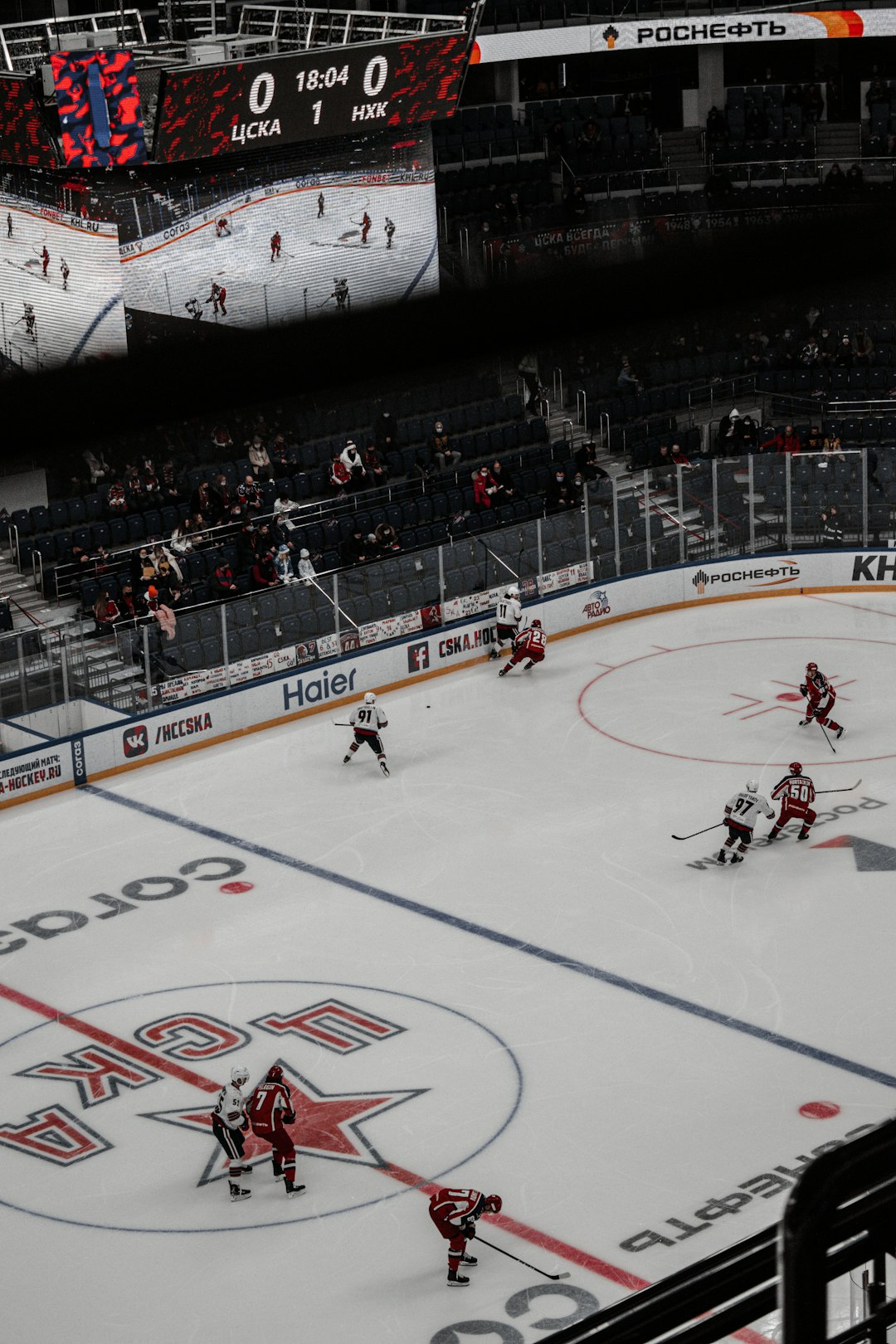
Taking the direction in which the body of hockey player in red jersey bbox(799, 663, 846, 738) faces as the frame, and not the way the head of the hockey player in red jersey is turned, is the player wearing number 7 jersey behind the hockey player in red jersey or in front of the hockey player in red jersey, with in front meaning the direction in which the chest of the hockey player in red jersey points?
in front

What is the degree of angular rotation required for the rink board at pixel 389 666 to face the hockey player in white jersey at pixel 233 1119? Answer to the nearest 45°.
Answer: approximately 45° to its right

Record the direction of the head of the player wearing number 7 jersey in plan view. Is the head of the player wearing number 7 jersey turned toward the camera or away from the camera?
away from the camera

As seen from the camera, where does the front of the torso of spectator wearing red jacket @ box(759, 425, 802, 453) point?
toward the camera

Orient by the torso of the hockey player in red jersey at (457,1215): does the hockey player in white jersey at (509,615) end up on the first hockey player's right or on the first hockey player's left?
on the first hockey player's left

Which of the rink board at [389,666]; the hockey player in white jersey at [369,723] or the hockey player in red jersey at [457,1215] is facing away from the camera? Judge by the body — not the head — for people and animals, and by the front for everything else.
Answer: the hockey player in white jersey

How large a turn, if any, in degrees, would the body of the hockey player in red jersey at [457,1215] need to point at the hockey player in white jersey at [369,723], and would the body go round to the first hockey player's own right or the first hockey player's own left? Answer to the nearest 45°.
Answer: approximately 90° to the first hockey player's own left

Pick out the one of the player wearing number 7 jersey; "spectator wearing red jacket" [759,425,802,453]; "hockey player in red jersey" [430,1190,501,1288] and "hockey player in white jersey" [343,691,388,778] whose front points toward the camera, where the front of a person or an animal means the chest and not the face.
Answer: the spectator wearing red jacket

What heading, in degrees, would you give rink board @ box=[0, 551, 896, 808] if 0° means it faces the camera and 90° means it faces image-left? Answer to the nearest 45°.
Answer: approximately 315°

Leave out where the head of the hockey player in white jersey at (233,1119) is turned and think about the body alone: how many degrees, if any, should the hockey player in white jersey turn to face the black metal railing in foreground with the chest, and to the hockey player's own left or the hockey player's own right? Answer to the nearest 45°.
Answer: approximately 90° to the hockey player's own right

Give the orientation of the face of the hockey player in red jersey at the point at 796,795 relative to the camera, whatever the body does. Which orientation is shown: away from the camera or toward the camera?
away from the camera

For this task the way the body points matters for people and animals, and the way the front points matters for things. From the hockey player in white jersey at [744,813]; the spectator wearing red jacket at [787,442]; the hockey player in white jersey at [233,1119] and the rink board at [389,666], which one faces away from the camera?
the hockey player in white jersey at [744,813]

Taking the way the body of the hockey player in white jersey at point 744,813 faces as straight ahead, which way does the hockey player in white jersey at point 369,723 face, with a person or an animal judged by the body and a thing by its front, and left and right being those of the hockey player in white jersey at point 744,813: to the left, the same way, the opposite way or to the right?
the same way

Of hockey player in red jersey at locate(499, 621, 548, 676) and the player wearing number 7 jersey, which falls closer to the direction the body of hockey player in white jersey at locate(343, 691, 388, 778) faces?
the hockey player in red jersey

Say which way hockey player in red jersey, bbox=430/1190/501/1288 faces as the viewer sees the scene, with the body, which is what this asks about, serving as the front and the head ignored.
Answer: to the viewer's right

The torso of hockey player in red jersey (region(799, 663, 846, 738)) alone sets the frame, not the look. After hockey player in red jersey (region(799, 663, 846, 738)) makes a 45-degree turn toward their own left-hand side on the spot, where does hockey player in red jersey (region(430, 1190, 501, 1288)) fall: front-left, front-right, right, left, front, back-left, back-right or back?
front

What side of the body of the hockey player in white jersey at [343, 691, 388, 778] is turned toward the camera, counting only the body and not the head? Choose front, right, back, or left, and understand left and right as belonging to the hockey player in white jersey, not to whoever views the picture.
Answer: back

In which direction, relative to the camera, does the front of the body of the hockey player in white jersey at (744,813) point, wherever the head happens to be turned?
away from the camera
